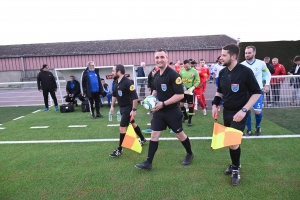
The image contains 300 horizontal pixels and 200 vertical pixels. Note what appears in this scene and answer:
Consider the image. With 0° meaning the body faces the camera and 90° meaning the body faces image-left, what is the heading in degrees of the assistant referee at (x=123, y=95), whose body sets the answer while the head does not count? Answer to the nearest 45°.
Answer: approximately 45°

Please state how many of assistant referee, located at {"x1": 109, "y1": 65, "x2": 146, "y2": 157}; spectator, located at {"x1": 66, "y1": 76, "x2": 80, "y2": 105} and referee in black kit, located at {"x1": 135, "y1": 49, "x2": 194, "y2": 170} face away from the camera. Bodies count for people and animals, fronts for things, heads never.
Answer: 0

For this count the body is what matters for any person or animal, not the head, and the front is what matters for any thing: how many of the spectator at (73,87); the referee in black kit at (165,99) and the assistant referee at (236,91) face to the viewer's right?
0

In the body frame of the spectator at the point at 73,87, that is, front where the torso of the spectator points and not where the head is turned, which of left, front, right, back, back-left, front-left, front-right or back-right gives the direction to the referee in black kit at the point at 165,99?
front

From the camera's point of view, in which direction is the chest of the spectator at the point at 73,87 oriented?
toward the camera

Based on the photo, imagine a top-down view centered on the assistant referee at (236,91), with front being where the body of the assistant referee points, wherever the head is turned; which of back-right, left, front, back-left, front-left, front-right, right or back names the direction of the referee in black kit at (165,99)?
front-right

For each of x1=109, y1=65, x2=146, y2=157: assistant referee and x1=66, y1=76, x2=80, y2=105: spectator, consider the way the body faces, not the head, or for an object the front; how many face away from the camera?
0

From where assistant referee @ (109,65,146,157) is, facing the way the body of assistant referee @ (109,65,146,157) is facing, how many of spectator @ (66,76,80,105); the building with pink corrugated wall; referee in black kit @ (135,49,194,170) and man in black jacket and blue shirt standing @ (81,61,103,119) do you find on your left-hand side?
1

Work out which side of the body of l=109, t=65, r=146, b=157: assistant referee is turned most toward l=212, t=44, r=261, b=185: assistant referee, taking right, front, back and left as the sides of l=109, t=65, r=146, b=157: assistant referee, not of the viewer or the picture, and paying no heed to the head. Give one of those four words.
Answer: left

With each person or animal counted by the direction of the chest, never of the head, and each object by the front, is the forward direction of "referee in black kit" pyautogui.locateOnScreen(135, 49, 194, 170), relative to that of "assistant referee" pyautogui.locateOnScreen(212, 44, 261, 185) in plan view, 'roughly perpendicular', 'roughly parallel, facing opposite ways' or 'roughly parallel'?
roughly parallel

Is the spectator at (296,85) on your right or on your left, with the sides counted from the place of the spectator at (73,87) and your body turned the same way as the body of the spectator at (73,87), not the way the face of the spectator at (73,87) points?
on your left

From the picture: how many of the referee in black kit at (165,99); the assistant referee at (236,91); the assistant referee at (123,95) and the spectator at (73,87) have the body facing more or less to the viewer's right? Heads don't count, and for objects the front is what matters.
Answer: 0

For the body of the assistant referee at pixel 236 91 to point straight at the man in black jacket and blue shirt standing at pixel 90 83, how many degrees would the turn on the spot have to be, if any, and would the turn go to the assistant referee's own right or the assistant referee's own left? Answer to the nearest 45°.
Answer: approximately 90° to the assistant referee's own right

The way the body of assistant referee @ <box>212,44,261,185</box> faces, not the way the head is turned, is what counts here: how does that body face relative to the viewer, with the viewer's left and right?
facing the viewer and to the left of the viewer
